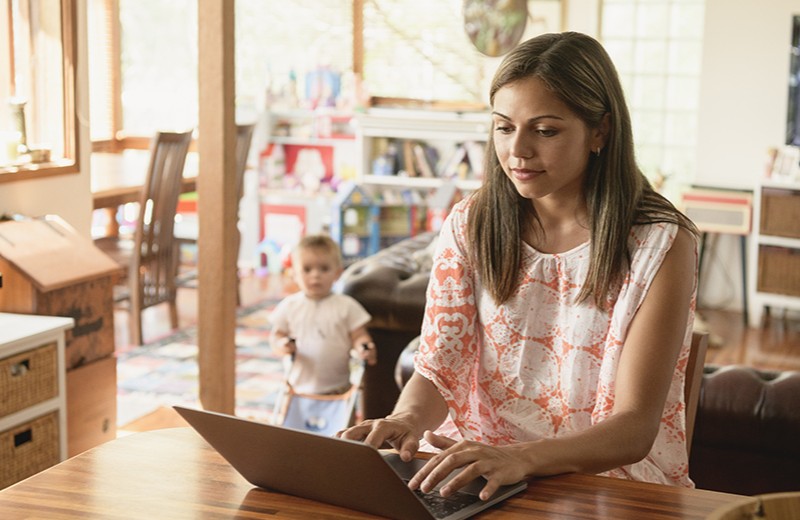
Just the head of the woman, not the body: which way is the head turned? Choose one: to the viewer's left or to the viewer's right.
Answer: to the viewer's left

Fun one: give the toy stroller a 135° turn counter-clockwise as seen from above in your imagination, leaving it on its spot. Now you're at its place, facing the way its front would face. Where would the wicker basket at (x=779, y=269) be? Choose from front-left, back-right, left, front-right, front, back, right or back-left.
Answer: front

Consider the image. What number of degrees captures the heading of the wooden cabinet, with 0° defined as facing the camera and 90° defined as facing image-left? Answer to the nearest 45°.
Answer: approximately 315°

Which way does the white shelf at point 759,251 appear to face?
toward the camera

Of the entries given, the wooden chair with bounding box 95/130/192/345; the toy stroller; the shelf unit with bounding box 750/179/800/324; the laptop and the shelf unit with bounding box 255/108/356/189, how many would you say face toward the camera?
3

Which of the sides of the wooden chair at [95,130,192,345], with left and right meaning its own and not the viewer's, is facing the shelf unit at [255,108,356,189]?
right

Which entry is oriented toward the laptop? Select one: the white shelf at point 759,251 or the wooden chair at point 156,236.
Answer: the white shelf

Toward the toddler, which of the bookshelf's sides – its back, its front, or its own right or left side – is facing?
front

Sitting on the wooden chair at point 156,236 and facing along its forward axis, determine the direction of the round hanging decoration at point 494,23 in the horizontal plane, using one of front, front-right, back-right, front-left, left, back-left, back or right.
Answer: right

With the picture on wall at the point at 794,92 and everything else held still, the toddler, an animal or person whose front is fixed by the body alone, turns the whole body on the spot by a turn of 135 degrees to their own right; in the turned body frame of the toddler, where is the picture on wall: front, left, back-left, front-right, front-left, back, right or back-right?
right

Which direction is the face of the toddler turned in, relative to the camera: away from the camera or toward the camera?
toward the camera

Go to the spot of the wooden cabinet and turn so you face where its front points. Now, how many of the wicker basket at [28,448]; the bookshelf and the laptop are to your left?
1

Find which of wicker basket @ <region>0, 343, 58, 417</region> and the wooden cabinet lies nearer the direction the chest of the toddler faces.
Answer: the wicker basket

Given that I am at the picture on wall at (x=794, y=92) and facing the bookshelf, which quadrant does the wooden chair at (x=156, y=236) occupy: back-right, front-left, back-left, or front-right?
front-left

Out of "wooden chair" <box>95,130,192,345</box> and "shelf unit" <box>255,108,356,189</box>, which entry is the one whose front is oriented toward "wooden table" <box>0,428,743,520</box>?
the shelf unit
